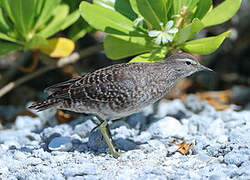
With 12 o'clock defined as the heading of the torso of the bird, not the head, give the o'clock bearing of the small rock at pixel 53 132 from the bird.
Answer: The small rock is roughly at 7 o'clock from the bird.

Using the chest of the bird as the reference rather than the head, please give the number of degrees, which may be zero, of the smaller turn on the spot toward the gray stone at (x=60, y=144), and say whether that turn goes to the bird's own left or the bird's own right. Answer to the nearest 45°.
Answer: approximately 180°

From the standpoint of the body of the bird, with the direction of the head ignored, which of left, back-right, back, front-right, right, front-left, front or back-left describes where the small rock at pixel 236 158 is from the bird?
front-right

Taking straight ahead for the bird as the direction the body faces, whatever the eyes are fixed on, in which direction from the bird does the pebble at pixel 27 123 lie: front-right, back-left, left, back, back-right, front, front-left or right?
back-left

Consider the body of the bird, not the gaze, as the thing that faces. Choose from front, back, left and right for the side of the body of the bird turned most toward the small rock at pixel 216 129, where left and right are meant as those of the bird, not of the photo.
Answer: front

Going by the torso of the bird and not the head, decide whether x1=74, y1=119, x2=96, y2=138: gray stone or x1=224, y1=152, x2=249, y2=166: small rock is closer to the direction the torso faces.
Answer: the small rock

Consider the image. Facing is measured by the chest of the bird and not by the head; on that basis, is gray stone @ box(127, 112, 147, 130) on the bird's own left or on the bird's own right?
on the bird's own left

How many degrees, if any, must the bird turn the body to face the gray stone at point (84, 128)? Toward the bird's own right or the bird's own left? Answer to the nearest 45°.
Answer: approximately 135° to the bird's own left

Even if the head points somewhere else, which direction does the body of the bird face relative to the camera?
to the viewer's right
